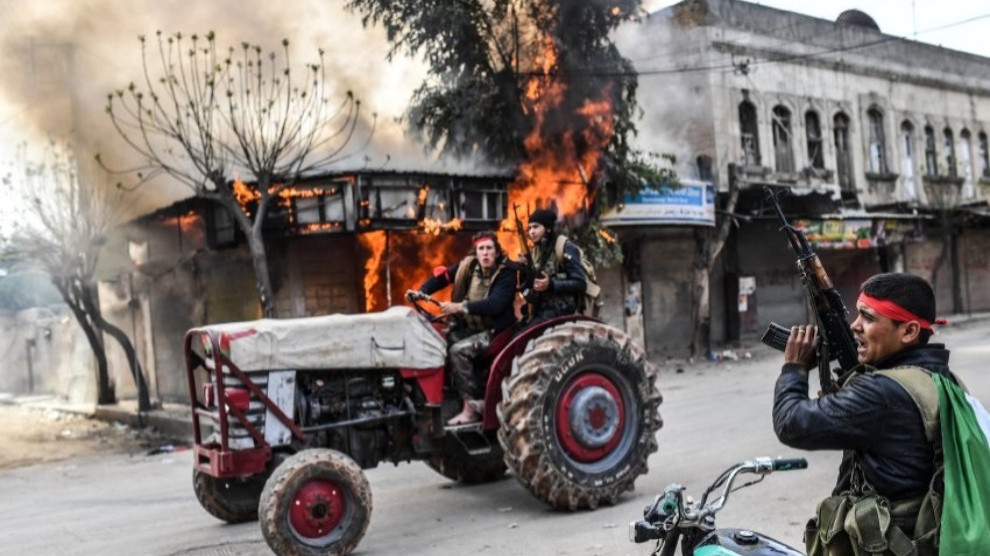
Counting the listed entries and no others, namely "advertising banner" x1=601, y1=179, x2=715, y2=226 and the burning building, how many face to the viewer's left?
0

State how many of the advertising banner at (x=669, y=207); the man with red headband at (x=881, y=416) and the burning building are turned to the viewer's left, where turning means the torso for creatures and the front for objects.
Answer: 1

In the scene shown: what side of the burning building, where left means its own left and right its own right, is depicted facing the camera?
front

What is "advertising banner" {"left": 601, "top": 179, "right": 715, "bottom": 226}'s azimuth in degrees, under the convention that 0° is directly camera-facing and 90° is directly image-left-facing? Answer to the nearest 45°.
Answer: approximately 0°

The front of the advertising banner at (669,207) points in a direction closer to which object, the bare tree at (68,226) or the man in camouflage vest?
the man in camouflage vest

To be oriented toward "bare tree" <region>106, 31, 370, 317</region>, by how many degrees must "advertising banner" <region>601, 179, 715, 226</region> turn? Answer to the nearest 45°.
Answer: approximately 45° to its right

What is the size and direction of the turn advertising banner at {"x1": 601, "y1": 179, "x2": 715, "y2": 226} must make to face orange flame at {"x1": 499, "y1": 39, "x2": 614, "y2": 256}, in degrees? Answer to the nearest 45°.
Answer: approximately 45° to its right

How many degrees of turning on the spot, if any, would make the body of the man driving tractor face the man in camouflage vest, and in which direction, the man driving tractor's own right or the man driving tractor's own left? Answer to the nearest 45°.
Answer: approximately 135° to the man driving tractor's own left

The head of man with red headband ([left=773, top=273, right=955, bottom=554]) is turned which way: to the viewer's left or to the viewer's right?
to the viewer's left

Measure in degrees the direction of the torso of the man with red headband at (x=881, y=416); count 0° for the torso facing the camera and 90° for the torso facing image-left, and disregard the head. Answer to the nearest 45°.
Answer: approximately 90°

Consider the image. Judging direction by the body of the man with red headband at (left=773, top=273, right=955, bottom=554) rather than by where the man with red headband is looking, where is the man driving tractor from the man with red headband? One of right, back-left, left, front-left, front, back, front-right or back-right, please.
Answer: front-right

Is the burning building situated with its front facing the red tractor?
yes

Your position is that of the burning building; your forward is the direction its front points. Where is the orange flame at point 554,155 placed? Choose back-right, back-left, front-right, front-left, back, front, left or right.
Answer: left
